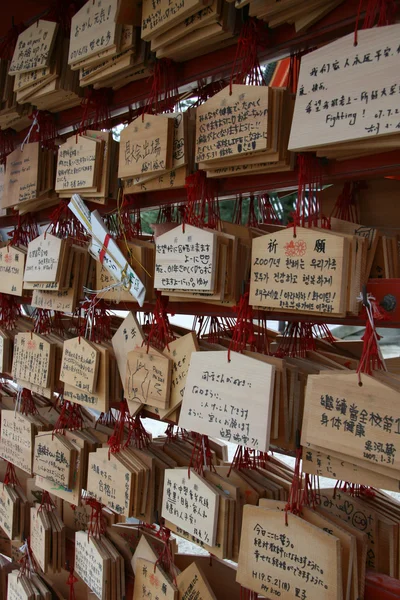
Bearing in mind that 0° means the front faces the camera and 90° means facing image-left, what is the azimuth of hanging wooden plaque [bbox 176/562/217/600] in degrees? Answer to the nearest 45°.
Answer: approximately 45°

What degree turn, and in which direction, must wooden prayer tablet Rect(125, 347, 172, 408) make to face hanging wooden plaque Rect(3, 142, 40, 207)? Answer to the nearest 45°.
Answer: approximately 90° to its right

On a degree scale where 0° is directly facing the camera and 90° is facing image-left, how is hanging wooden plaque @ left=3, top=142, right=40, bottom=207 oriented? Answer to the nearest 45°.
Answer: approximately 45°

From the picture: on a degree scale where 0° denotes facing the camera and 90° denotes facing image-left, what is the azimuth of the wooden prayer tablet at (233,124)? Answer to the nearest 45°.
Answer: approximately 45°

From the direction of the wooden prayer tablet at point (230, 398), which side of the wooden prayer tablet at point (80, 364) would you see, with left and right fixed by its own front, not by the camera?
left

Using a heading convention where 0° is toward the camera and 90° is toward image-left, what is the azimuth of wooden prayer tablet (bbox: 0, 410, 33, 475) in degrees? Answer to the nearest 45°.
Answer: approximately 45°

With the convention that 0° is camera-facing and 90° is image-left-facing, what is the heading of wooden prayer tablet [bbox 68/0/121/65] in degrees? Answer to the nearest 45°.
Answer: approximately 45°
